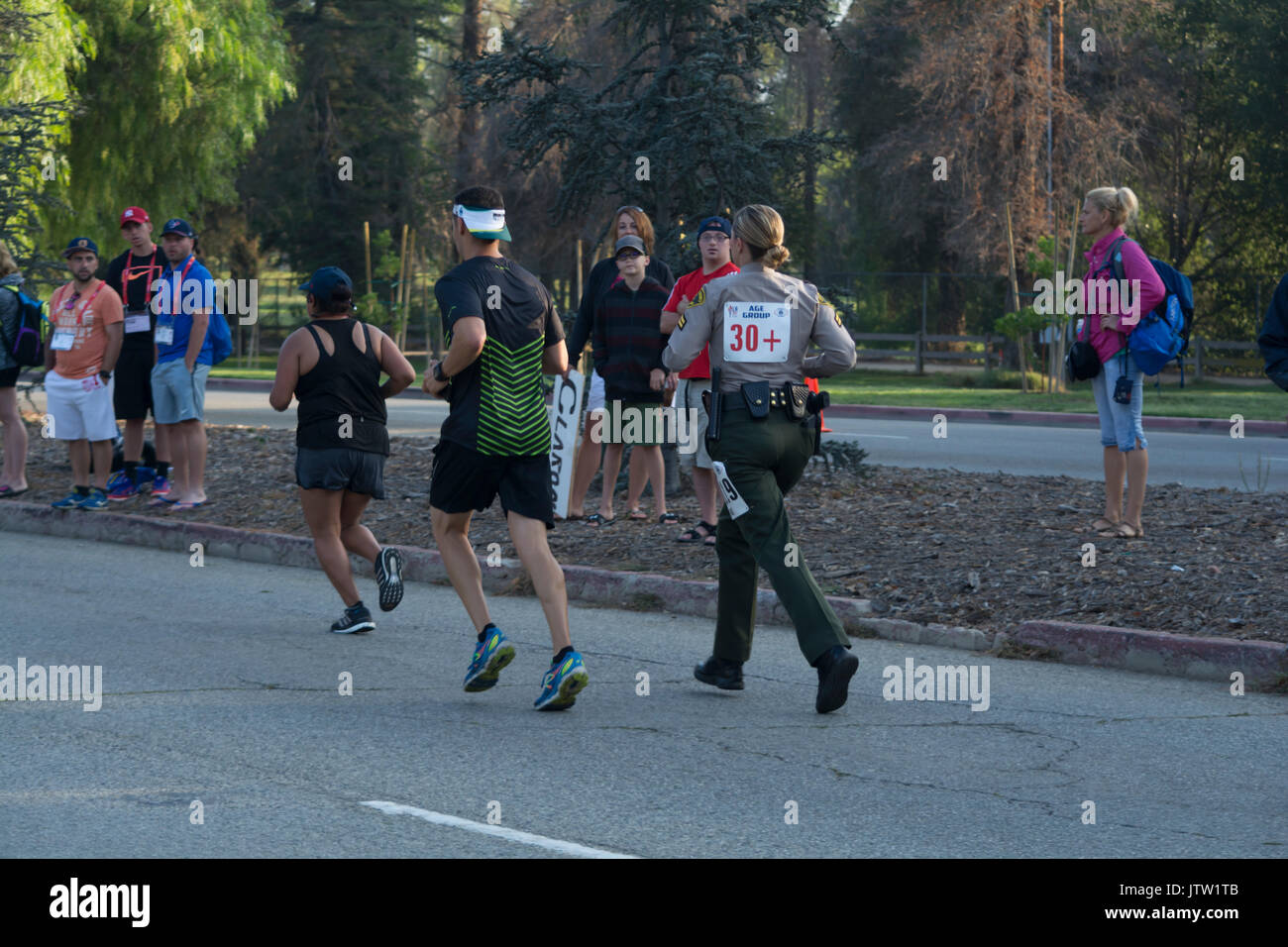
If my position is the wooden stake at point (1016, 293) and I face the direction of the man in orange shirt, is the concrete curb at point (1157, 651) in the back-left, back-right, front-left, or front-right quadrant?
front-left

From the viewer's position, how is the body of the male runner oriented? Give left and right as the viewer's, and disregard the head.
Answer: facing away from the viewer and to the left of the viewer

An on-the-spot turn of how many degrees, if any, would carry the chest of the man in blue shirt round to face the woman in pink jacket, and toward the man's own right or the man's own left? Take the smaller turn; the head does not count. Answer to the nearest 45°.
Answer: approximately 90° to the man's own left

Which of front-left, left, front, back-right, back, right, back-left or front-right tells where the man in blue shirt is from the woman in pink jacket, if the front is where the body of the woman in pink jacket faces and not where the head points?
front

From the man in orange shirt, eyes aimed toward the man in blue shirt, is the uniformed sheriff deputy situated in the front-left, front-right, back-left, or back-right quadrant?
front-right

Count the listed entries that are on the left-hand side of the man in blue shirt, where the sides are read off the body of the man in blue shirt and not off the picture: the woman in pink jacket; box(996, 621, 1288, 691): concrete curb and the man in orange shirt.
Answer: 2

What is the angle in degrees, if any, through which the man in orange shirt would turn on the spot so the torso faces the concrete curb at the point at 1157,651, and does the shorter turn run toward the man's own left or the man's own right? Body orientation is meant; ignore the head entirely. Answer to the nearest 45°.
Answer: approximately 90° to the man's own left

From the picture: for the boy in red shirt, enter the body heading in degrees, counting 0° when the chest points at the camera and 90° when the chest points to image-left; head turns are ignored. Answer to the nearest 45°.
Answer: approximately 45°

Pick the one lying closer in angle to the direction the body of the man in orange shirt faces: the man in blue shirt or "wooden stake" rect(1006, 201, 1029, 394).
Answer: the man in blue shirt

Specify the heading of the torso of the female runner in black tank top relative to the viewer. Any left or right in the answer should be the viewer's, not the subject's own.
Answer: facing away from the viewer and to the left of the viewer

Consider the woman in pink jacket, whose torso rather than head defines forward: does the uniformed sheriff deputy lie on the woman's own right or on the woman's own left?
on the woman's own left

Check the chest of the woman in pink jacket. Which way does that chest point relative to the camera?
to the viewer's left

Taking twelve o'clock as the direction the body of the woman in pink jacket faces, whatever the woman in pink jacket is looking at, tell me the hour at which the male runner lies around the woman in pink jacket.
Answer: The male runner is roughly at 10 o'clock from the woman in pink jacket.

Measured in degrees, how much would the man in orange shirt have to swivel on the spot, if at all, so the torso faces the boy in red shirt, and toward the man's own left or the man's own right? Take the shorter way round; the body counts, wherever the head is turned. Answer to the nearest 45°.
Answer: approximately 90° to the man's own left

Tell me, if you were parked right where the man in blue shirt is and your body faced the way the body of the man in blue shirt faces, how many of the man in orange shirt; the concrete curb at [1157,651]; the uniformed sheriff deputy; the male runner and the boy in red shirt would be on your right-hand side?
1

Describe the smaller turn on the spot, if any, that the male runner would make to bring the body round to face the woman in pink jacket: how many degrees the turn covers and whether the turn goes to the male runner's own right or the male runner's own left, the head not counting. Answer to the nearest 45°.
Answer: approximately 90° to the male runner's own right

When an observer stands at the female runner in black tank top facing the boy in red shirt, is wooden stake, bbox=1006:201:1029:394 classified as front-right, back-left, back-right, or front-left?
front-left

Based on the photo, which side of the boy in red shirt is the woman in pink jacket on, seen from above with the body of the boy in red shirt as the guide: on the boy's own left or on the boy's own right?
on the boy's own left
